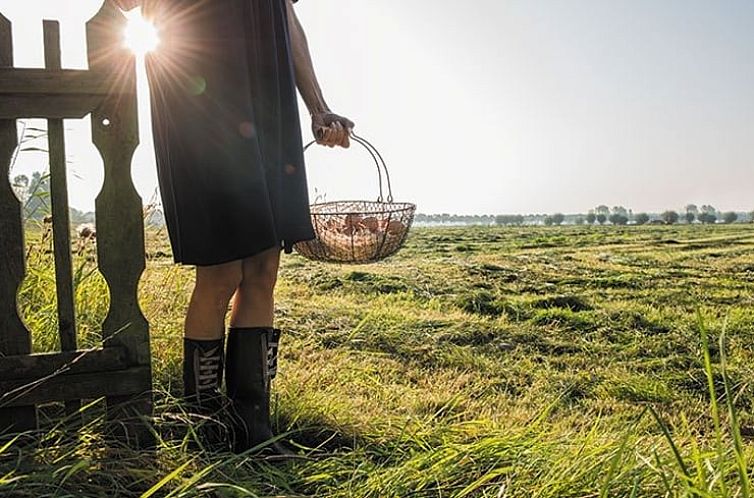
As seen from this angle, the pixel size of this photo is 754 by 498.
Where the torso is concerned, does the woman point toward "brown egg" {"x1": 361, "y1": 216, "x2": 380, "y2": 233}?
no

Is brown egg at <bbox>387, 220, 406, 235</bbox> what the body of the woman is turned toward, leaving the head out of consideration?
no
